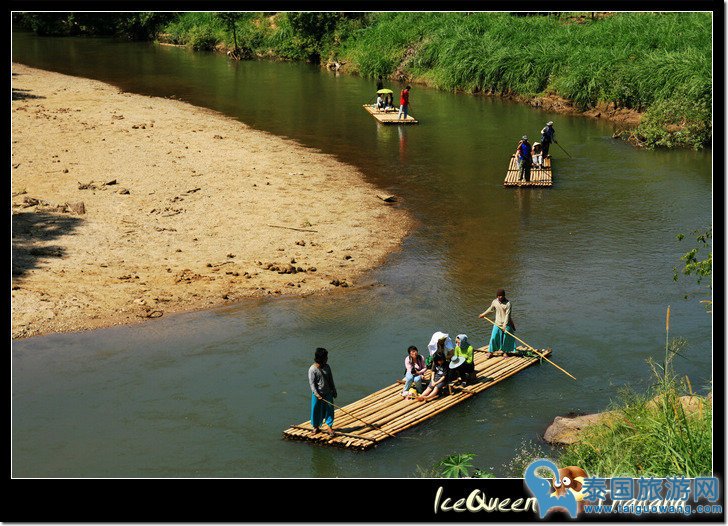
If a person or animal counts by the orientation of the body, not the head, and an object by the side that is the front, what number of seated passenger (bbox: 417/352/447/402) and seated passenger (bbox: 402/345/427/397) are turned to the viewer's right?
0

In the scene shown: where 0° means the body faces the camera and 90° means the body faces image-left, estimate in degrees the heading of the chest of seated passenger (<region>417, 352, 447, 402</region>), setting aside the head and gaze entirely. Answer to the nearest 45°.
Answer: approximately 45°

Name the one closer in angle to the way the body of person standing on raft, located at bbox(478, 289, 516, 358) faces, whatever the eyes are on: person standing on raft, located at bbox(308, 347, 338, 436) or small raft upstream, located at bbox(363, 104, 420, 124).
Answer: the person standing on raft

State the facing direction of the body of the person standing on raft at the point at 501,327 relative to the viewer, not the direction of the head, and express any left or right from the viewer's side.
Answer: facing the viewer and to the left of the viewer

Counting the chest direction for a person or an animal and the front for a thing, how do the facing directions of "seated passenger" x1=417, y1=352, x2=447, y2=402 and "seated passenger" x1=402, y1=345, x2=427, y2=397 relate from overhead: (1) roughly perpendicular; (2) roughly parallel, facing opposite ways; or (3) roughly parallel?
roughly parallel

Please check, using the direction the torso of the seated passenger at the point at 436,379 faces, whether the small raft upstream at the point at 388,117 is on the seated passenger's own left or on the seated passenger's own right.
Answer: on the seated passenger's own right

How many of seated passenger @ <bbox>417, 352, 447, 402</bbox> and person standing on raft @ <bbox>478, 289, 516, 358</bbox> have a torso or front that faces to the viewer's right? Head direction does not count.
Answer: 0

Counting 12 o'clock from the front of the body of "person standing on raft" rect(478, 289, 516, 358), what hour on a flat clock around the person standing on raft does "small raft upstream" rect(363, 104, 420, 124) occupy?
The small raft upstream is roughly at 6 o'clock from the person standing on raft.

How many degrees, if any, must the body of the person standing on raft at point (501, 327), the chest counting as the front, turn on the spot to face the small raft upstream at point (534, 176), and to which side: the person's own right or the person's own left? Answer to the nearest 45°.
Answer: approximately 135° to the person's own right

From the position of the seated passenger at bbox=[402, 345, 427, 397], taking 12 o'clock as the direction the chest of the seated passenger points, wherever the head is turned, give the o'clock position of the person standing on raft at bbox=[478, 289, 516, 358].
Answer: The person standing on raft is roughly at 6 o'clock from the seated passenger.

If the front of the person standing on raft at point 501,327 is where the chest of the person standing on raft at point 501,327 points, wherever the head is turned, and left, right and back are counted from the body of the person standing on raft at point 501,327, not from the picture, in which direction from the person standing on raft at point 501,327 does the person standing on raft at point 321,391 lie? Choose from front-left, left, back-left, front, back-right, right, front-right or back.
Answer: front

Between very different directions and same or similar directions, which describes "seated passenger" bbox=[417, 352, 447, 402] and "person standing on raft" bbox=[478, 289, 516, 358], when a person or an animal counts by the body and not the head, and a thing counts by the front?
same or similar directions

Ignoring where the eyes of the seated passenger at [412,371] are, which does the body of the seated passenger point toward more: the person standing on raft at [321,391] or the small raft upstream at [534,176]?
the person standing on raft

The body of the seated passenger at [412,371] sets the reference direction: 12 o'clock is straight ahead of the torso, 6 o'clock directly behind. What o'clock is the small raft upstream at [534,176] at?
The small raft upstream is roughly at 5 o'clock from the seated passenger.

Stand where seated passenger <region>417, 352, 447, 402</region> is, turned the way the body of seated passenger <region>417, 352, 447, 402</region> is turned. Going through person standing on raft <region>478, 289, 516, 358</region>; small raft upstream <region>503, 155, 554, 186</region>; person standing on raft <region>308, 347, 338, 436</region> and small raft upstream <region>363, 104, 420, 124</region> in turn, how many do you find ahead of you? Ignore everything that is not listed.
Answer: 1

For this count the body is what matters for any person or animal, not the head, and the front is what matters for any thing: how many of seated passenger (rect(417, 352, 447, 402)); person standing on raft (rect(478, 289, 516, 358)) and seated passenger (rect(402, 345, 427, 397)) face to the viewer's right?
0
